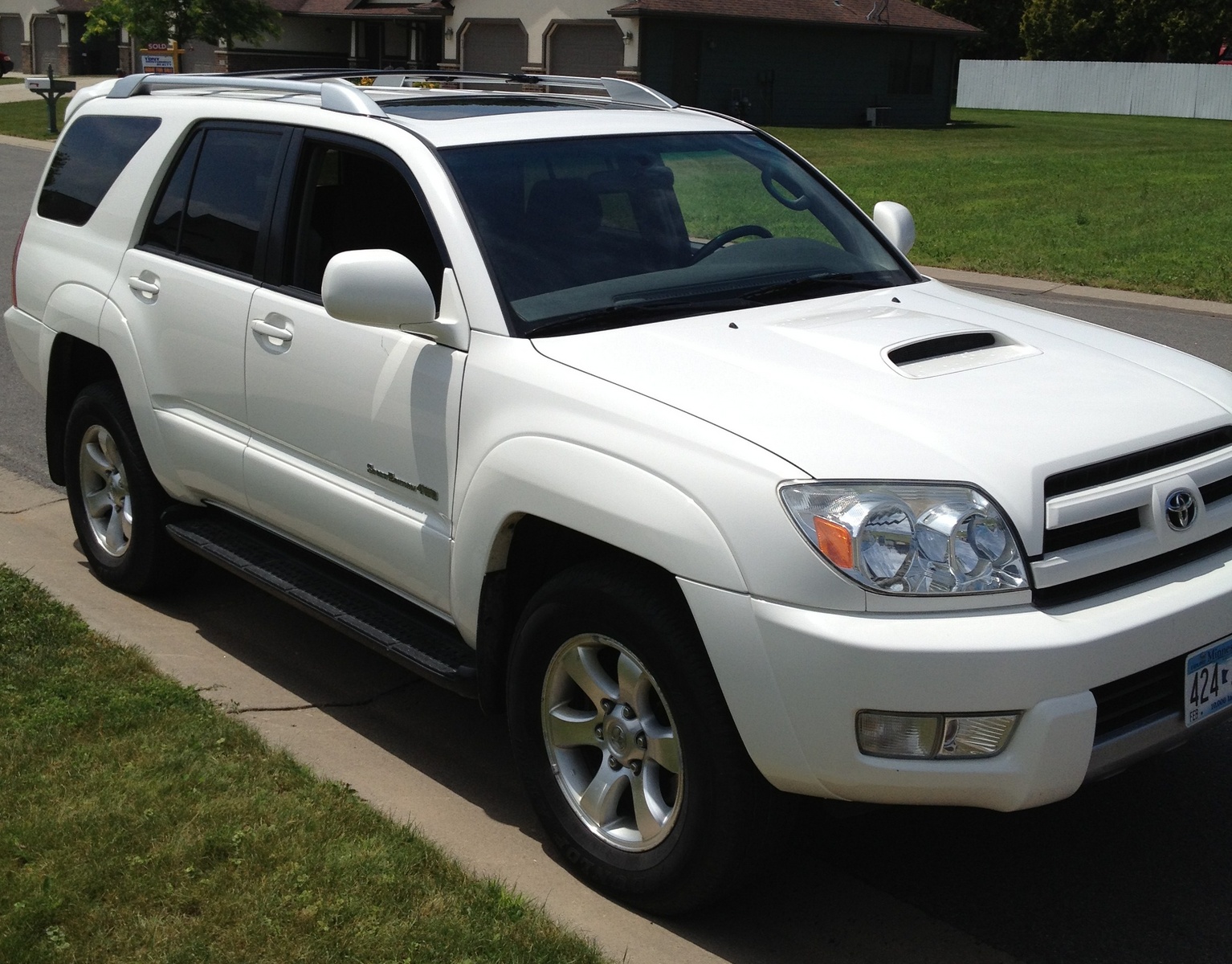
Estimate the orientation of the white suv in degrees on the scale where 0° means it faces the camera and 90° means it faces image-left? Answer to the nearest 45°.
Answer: approximately 315°

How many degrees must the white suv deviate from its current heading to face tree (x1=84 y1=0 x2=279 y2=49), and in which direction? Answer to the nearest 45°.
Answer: approximately 135° to its left

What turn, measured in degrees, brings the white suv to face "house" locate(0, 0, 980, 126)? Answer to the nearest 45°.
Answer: approximately 135° to its left

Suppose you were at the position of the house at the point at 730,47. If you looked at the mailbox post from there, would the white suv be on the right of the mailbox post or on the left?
left

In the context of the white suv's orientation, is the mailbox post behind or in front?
behind

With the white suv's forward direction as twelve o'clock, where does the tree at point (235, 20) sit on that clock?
The tree is roughly at 7 o'clock from the white suv.
